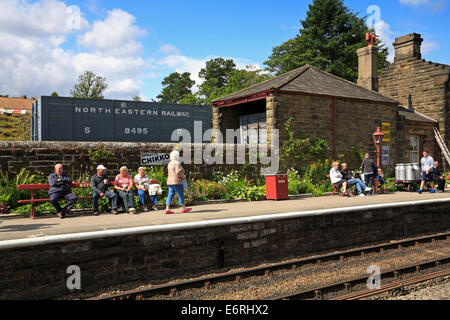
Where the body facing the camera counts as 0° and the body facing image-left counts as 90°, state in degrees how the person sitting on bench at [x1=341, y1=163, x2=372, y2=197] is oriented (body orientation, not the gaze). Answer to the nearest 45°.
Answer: approximately 315°

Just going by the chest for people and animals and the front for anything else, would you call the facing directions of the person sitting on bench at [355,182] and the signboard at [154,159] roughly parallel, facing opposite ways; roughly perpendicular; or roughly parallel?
roughly parallel

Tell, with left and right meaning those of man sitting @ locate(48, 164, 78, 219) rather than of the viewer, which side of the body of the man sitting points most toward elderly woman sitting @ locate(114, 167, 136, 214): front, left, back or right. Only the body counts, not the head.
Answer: left

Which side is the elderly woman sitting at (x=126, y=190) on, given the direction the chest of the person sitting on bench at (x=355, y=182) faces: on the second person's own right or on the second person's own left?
on the second person's own right

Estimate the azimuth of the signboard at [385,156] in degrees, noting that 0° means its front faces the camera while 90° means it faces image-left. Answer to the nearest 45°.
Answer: approximately 0°

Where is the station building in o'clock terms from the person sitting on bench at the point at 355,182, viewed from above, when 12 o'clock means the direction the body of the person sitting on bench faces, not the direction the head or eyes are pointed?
The station building is roughly at 7 o'clock from the person sitting on bench.

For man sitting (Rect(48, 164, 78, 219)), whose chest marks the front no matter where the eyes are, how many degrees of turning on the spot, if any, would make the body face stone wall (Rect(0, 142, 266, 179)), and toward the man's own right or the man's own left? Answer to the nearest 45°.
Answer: approximately 180°

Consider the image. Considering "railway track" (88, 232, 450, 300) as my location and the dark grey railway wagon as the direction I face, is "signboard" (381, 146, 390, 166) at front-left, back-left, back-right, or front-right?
front-right

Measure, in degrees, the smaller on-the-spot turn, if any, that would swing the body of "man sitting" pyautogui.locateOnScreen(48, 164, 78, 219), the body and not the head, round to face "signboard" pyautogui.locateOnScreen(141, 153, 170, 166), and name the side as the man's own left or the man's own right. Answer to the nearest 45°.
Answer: approximately 135° to the man's own left

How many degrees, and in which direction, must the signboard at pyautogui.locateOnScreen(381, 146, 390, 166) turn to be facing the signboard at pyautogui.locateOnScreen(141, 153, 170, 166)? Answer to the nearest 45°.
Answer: approximately 45° to its right

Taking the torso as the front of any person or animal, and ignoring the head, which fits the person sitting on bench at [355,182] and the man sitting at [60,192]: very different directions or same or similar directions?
same or similar directions

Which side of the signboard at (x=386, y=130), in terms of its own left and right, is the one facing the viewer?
front

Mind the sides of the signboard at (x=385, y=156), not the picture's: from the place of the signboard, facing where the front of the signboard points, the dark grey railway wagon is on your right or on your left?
on your right

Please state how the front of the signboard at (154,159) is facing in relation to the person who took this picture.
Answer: facing the viewer

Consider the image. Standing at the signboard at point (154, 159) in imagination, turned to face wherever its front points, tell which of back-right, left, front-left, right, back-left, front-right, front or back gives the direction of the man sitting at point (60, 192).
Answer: front-right
